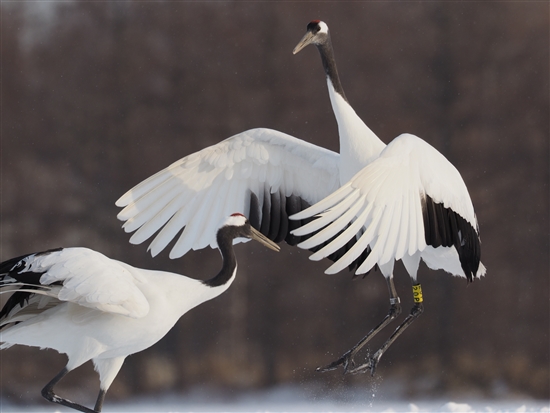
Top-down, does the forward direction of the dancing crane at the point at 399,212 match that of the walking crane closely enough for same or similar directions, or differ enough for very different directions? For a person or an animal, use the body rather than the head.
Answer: very different directions

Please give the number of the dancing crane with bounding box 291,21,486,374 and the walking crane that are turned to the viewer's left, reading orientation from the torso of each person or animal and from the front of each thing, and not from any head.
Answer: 1

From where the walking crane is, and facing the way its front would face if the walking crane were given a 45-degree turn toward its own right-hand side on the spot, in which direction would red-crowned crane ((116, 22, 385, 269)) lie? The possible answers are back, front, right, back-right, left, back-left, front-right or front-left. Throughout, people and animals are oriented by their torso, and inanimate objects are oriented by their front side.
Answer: left

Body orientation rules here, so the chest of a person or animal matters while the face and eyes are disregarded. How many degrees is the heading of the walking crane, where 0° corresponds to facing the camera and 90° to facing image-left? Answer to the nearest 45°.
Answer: approximately 270°

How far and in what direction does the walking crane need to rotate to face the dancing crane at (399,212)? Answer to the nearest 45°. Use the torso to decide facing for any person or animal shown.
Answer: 0° — it already faces it

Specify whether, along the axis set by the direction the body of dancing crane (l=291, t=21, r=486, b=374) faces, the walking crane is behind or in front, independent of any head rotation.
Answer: in front

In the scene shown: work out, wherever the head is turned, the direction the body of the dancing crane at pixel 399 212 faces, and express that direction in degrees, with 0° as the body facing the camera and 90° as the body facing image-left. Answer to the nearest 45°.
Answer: approximately 90°

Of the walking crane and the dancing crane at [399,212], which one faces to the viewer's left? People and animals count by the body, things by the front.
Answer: the dancing crane
